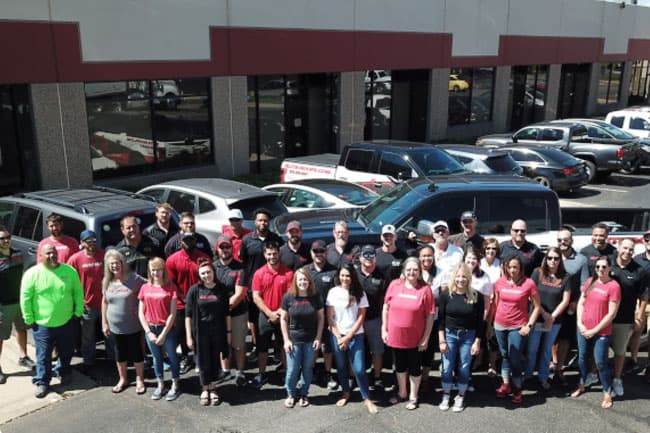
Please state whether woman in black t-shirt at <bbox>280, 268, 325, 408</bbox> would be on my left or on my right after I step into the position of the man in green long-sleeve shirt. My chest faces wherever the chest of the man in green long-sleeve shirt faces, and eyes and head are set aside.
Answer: on my left

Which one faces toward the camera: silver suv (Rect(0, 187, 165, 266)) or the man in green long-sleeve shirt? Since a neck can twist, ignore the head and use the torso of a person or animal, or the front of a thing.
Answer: the man in green long-sleeve shirt

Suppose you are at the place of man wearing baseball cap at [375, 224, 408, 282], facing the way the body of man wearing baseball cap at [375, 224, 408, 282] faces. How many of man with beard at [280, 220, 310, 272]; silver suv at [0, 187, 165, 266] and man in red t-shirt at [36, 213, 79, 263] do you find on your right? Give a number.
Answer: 3

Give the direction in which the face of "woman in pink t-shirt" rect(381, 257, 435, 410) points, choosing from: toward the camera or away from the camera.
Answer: toward the camera

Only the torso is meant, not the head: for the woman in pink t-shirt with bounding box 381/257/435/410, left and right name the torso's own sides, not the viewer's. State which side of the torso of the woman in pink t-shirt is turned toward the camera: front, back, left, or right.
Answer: front

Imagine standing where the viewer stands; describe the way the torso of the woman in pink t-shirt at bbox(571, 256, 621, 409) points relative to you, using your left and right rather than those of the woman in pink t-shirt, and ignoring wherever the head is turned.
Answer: facing the viewer and to the left of the viewer

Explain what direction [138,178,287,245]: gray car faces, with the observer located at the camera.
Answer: facing away from the viewer and to the left of the viewer

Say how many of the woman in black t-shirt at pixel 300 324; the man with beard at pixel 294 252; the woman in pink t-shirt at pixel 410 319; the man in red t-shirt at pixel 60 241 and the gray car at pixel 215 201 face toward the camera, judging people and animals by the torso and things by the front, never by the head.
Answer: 4

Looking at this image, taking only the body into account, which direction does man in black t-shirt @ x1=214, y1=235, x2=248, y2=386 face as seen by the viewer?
toward the camera

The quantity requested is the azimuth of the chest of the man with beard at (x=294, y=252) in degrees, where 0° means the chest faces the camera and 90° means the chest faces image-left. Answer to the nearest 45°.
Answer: approximately 0°

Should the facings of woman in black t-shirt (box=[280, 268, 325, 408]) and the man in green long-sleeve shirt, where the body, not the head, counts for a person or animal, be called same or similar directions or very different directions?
same or similar directions

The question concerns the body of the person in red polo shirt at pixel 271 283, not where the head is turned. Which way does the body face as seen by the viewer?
toward the camera

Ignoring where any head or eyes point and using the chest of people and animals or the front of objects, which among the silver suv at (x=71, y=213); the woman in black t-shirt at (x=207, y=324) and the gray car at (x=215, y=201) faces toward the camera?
the woman in black t-shirt

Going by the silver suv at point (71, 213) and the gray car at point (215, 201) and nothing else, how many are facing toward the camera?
0

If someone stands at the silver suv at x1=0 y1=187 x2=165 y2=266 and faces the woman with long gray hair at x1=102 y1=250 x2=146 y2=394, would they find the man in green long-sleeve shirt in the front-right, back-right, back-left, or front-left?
front-right

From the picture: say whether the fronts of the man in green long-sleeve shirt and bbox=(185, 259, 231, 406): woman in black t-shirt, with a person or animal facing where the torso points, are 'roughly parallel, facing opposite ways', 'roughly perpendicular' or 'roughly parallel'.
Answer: roughly parallel

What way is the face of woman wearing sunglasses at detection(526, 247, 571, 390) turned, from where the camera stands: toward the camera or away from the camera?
toward the camera

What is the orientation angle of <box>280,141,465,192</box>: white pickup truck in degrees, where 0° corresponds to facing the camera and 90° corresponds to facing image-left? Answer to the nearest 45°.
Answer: approximately 315°

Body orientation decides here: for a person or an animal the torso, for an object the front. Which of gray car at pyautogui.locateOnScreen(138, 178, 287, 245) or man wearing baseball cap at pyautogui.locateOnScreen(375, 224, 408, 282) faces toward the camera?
the man wearing baseball cap
